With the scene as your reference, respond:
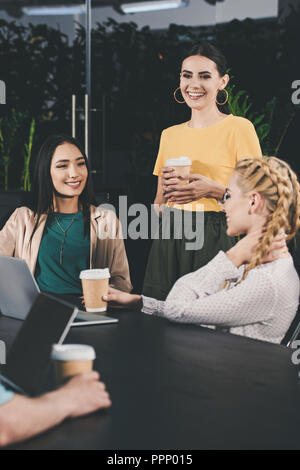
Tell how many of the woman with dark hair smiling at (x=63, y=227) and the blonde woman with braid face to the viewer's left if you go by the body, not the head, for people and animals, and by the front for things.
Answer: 1

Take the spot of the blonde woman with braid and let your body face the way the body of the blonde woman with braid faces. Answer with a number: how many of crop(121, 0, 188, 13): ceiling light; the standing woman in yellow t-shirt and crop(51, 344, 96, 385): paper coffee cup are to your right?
2

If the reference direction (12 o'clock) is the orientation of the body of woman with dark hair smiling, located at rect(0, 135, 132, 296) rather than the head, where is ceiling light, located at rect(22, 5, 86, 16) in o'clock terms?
The ceiling light is roughly at 6 o'clock from the woman with dark hair smiling.

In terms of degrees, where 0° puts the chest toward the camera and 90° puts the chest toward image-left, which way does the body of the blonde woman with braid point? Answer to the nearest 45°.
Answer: approximately 90°

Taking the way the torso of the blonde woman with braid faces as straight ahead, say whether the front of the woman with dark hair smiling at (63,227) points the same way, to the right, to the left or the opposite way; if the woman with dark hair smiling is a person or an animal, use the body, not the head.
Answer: to the left

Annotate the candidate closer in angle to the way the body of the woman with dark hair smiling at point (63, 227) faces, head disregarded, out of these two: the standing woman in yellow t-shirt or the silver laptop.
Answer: the silver laptop

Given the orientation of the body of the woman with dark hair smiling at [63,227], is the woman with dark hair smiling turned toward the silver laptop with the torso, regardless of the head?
yes

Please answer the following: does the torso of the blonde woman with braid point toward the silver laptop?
yes
